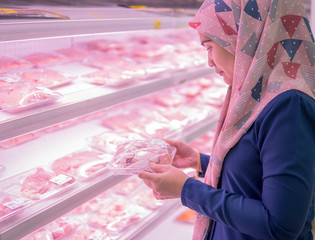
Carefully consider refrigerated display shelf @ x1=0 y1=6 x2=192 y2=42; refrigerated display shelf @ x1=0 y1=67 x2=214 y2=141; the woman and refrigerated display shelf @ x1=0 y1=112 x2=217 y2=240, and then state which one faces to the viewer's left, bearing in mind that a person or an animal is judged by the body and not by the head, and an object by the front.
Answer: the woman

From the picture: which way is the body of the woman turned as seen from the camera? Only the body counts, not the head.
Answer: to the viewer's left

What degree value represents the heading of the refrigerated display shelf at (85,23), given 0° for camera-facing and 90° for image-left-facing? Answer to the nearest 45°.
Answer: approximately 315°

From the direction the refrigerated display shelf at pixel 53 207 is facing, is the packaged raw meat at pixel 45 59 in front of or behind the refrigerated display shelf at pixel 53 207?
behind

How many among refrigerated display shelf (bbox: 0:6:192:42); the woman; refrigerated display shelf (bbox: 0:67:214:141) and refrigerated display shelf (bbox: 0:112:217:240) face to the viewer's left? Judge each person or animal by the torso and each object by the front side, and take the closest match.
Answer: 1

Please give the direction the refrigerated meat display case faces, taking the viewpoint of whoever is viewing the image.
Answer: facing the viewer and to the right of the viewer

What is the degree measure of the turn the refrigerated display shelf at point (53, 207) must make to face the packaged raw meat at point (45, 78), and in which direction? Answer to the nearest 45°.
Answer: approximately 135° to its left

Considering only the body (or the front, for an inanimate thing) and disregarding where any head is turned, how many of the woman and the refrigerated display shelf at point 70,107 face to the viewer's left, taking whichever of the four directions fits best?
1

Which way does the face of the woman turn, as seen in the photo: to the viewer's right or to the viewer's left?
to the viewer's left
